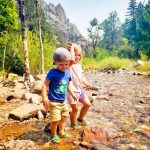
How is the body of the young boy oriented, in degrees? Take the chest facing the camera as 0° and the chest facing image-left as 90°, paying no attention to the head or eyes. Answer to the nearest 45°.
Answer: approximately 315°

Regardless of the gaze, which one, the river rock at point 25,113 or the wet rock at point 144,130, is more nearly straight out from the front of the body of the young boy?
the wet rock

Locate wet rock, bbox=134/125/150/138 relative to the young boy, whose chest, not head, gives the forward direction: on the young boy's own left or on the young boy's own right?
on the young boy's own left

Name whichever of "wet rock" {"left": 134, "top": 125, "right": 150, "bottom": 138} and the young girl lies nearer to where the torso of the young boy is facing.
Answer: the wet rock

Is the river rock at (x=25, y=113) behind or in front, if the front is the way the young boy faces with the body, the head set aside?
behind

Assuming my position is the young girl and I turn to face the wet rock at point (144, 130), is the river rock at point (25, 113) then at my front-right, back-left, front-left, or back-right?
back-left

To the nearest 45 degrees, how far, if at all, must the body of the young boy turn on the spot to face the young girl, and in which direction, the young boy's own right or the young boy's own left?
approximately 90° to the young boy's own left
